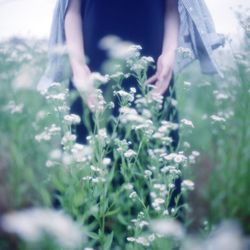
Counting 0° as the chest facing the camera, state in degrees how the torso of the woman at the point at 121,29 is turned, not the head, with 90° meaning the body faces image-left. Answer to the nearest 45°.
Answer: approximately 0°
